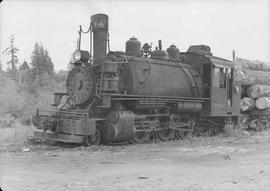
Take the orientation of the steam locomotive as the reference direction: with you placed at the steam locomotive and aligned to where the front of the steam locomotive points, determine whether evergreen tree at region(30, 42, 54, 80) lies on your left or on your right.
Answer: on your right

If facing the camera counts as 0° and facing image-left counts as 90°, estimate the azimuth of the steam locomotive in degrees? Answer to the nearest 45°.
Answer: approximately 45°

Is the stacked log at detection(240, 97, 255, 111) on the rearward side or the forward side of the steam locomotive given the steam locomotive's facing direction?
on the rearward side

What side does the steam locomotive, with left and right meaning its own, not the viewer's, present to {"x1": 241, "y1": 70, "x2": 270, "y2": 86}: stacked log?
back

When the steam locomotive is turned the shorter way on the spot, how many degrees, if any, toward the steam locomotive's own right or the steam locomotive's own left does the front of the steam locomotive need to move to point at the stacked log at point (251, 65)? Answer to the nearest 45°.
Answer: approximately 180°

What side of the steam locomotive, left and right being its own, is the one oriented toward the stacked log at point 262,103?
back

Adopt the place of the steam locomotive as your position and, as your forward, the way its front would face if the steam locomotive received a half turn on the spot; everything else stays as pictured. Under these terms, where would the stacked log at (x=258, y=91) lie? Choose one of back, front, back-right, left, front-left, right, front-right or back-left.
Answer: front
